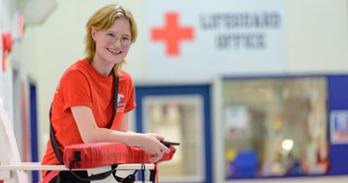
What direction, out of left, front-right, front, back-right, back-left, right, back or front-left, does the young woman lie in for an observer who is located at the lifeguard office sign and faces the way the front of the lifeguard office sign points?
front

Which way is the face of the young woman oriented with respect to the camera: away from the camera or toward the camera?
toward the camera

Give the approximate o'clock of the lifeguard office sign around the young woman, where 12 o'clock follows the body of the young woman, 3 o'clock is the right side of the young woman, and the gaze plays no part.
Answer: The lifeguard office sign is roughly at 8 o'clock from the young woman.

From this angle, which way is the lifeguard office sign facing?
toward the camera

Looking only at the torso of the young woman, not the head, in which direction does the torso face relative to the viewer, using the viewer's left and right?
facing the viewer and to the right of the viewer

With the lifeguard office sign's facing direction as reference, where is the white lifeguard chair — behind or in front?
in front

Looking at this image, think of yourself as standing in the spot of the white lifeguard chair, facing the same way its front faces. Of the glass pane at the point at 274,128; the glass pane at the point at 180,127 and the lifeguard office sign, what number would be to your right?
0
